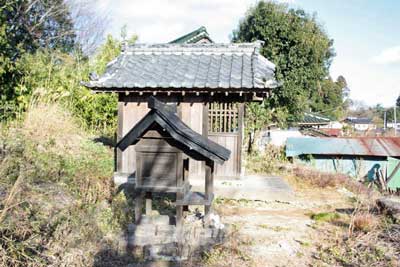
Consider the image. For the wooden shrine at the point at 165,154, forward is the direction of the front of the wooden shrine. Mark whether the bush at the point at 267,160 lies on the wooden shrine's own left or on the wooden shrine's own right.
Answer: on the wooden shrine's own left

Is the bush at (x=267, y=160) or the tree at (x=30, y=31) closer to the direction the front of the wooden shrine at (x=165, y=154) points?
the bush
